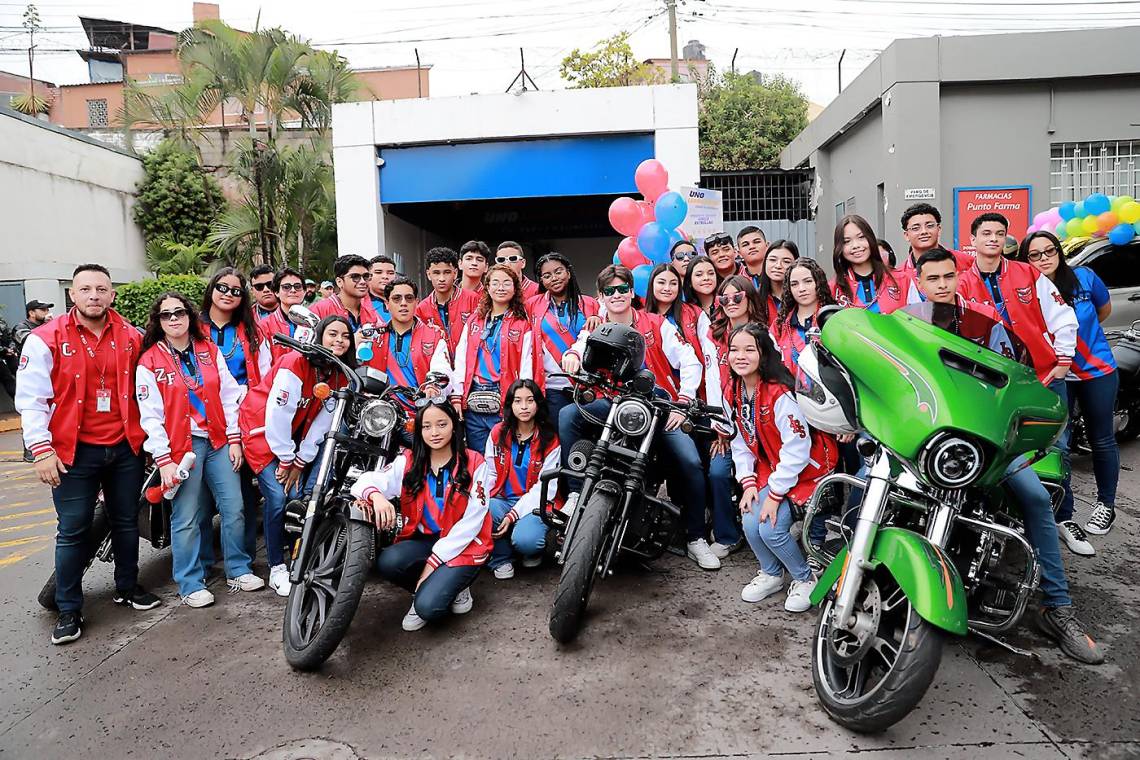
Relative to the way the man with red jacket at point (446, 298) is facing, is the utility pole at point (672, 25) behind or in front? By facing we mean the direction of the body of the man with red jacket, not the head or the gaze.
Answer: behind

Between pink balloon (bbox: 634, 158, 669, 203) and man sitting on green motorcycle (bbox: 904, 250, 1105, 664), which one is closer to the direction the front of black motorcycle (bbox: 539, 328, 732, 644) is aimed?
the man sitting on green motorcycle

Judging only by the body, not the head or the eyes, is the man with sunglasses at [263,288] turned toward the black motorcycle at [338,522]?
yes

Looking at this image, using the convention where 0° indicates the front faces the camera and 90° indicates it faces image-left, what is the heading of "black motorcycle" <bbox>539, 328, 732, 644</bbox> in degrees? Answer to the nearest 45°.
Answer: approximately 0°

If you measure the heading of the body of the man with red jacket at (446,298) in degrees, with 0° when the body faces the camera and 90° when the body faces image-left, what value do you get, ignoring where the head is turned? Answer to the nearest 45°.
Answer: approximately 0°

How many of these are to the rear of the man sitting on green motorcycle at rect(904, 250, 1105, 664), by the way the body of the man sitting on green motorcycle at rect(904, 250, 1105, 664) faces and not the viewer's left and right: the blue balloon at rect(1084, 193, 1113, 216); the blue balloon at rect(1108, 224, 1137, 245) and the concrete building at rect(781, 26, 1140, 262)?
3
